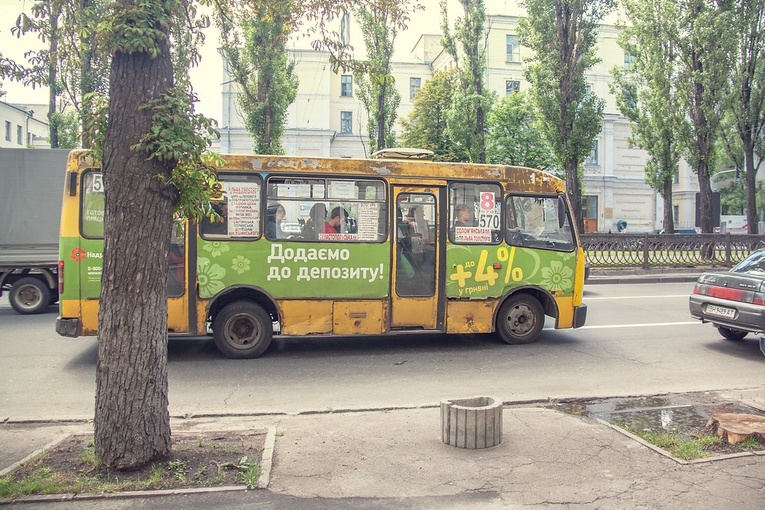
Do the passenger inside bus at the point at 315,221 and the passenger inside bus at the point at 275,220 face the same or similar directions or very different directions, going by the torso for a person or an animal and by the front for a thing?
same or similar directions

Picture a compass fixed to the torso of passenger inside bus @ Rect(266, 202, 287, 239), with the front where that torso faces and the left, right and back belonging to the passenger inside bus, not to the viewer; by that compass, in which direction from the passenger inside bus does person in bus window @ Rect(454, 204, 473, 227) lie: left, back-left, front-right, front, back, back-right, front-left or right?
front

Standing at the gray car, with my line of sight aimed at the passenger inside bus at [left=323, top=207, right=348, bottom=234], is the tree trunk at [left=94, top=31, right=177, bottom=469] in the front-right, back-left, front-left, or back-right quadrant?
front-left

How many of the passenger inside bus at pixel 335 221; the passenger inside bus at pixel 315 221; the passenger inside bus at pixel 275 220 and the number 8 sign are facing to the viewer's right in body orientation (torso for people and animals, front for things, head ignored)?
3

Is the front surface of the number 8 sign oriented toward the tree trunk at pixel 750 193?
no

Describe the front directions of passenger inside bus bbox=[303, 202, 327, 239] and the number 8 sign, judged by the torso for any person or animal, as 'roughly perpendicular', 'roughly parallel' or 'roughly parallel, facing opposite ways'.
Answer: roughly perpendicular

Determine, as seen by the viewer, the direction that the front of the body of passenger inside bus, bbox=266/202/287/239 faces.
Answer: to the viewer's right

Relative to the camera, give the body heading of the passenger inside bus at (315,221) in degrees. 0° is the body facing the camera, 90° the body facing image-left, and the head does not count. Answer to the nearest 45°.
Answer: approximately 270°

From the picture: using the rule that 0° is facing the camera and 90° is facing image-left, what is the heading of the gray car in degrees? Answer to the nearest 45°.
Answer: approximately 225°

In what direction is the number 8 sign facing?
toward the camera

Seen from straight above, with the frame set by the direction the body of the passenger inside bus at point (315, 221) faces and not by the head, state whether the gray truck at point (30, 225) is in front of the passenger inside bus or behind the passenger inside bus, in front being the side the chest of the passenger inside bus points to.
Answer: behind

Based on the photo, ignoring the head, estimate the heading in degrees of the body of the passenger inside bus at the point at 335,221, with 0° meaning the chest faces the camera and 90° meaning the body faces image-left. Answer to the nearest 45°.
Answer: approximately 270°

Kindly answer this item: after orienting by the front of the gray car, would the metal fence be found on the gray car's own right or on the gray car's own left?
on the gray car's own left

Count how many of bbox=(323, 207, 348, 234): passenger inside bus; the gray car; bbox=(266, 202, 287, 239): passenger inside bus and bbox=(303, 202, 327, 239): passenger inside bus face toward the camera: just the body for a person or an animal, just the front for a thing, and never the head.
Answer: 0

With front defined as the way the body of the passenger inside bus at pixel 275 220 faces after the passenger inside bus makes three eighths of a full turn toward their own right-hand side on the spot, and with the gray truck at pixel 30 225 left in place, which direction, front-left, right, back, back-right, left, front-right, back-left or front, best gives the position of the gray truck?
right

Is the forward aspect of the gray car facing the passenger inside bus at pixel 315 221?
no

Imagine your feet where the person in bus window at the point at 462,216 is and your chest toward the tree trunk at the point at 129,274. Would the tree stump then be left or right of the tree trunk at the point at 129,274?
left

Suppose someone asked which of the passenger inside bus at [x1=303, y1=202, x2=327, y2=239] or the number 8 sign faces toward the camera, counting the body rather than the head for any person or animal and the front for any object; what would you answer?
the number 8 sign

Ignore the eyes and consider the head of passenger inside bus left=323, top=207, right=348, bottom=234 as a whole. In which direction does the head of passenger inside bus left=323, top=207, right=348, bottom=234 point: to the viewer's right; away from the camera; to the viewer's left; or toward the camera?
to the viewer's right

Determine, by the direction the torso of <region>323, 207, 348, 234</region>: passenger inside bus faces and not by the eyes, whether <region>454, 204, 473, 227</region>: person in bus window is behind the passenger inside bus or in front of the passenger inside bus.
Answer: in front

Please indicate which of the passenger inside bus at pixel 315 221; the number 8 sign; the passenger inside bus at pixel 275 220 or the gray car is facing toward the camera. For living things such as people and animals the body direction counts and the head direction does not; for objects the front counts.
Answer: the number 8 sign
